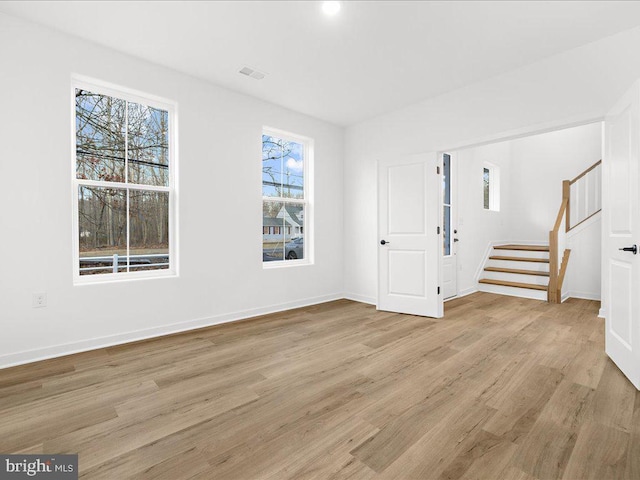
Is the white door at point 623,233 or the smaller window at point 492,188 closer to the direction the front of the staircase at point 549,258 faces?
the white door

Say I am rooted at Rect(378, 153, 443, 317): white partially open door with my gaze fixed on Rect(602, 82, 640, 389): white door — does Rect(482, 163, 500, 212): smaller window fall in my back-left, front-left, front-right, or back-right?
back-left

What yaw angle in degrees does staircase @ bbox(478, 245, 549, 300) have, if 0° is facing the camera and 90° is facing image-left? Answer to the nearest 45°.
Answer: approximately 0°

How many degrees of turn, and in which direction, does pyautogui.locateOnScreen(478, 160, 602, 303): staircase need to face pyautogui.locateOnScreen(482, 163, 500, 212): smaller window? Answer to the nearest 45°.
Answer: approximately 135° to its right
